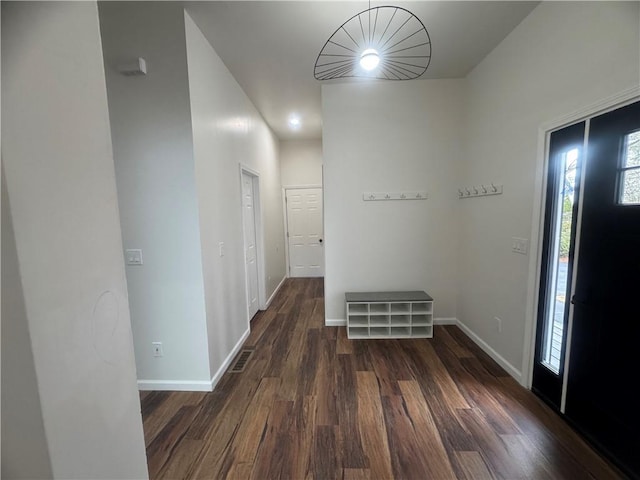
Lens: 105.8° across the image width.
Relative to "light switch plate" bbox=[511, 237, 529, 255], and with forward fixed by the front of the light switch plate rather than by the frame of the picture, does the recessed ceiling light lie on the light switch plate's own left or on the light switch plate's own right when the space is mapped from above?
on the light switch plate's own right

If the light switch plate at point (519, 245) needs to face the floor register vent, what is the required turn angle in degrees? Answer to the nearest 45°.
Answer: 0° — it already faces it

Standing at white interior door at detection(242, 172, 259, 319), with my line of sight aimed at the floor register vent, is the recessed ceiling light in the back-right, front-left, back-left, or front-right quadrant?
back-left

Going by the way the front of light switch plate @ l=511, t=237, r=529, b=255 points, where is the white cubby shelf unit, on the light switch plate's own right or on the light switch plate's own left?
on the light switch plate's own right

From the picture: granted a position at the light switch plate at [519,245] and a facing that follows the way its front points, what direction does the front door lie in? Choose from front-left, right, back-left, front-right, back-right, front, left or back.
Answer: left

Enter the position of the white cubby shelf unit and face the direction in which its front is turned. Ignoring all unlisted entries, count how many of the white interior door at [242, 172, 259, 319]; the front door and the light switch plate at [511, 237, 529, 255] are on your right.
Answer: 1

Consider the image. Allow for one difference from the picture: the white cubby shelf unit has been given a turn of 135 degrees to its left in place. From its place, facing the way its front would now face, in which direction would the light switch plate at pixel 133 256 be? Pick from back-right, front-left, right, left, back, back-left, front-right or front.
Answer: back

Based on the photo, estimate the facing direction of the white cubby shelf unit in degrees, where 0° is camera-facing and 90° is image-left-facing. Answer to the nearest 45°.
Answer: approximately 0°

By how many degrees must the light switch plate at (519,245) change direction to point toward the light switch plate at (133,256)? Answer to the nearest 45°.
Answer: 0° — it already faces it

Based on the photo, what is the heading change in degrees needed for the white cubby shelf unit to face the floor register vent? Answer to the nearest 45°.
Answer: approximately 45° to its right

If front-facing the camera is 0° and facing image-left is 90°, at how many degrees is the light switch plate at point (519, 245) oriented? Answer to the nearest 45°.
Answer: approximately 45°

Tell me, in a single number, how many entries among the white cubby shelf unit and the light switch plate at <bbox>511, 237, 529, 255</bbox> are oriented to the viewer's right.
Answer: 0

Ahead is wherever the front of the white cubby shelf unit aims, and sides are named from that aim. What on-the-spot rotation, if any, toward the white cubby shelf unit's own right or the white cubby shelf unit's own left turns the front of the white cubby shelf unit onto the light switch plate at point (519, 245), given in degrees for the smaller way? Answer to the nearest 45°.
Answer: approximately 45° to the white cubby shelf unit's own left

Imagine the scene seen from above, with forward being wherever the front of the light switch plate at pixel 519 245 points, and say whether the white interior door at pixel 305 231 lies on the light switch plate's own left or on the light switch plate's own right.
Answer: on the light switch plate's own right

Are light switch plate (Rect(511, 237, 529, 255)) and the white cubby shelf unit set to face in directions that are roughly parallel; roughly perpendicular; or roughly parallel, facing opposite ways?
roughly perpendicular
